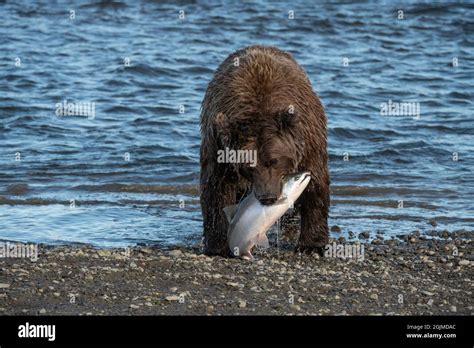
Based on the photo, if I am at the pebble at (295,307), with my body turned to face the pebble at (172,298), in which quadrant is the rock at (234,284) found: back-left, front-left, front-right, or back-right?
front-right

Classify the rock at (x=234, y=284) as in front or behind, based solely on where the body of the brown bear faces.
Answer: in front

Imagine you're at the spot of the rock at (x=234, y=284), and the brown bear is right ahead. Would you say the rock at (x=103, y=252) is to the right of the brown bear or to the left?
left

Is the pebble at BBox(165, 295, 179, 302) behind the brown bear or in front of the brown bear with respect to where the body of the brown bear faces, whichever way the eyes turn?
in front

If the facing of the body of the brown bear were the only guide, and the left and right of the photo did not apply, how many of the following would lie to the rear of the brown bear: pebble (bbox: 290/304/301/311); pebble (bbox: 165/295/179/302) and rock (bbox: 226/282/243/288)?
0

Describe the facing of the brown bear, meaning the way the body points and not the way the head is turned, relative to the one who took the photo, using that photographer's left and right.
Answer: facing the viewer

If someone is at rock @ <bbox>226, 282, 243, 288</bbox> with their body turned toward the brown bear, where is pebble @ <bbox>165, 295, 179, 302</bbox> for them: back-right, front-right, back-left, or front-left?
back-left

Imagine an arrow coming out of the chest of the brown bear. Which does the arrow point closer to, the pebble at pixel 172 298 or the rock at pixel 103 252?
the pebble

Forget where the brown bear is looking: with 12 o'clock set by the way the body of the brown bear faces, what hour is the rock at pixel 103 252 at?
The rock is roughly at 3 o'clock from the brown bear.

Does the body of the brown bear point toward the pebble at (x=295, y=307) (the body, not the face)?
yes

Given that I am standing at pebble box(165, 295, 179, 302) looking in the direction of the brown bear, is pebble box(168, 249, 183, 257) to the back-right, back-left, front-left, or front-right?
front-left
